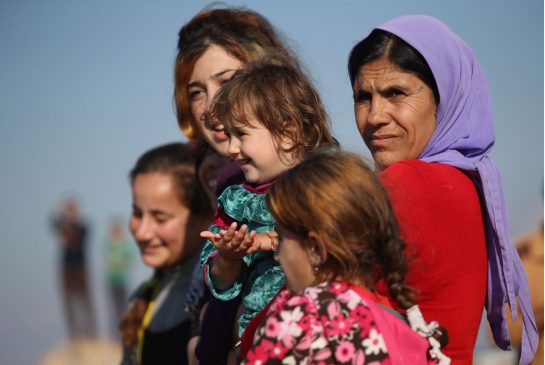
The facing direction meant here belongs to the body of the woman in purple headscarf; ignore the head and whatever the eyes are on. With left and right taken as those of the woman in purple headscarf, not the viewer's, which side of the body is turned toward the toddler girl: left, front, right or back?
front

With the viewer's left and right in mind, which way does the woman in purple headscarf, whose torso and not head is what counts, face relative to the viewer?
facing to the left of the viewer

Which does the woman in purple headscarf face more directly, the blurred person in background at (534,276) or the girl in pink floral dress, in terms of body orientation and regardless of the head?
the girl in pink floral dress

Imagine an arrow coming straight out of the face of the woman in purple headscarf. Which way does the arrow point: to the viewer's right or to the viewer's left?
to the viewer's left
